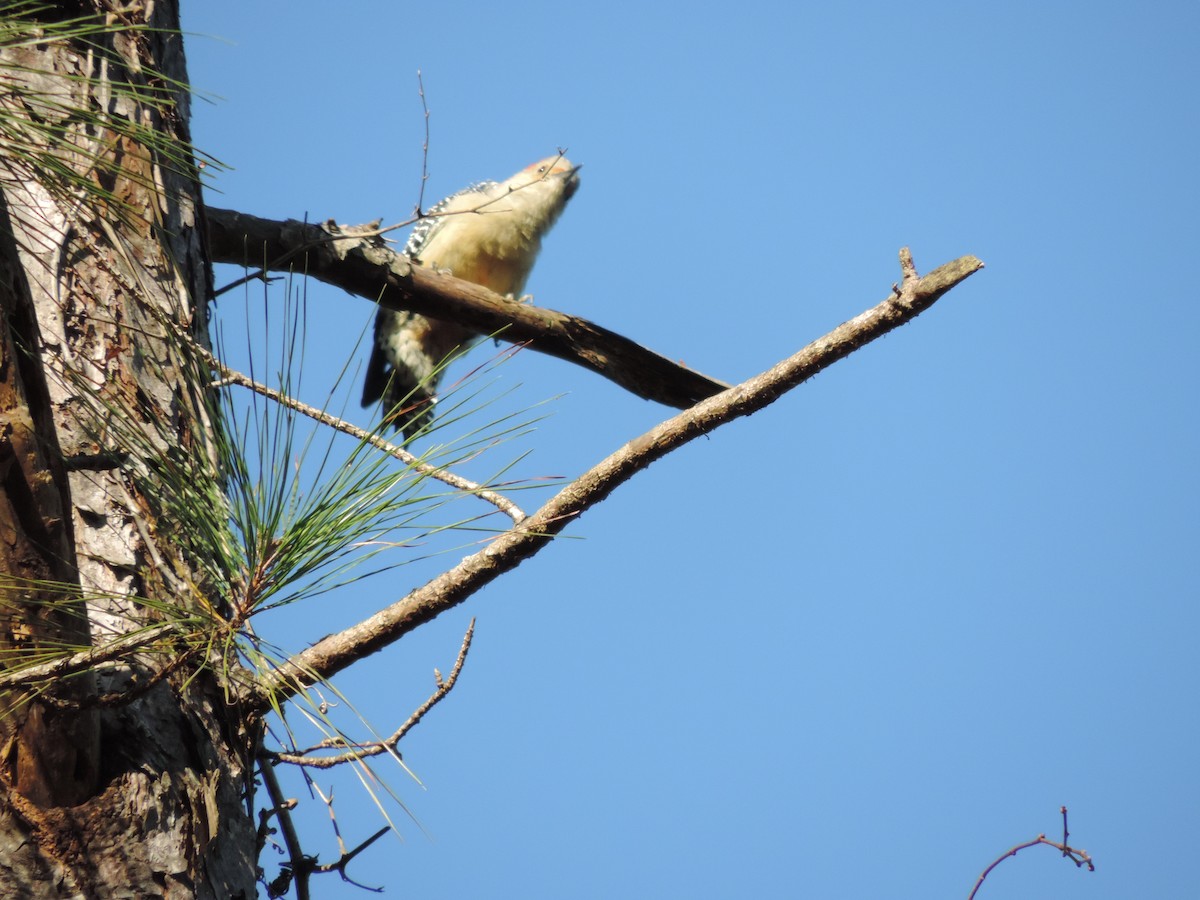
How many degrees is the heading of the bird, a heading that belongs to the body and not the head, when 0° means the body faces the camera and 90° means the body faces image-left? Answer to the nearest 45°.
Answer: approximately 315°
